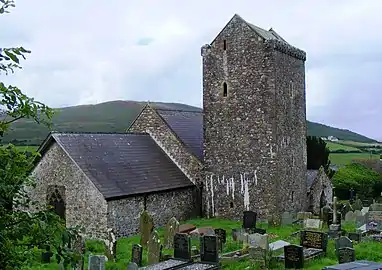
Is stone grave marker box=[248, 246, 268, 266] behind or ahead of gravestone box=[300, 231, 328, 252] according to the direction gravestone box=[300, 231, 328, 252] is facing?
ahead

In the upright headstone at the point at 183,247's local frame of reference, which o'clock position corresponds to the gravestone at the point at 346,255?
The gravestone is roughly at 8 o'clock from the upright headstone.

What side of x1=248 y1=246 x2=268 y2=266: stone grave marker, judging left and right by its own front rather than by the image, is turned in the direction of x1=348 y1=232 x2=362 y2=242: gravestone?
back

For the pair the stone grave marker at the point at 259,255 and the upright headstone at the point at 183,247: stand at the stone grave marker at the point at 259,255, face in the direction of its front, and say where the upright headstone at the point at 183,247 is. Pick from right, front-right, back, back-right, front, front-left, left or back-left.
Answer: front-right

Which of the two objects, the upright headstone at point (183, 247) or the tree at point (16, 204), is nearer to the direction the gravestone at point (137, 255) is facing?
the tree

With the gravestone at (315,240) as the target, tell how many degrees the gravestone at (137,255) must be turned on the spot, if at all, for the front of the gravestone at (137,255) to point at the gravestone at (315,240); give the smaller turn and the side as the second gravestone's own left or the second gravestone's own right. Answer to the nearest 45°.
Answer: approximately 135° to the second gravestone's own left

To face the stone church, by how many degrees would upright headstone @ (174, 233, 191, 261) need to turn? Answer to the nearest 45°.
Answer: approximately 135° to its right

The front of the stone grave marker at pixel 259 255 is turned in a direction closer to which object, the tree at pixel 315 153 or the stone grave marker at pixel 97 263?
the stone grave marker

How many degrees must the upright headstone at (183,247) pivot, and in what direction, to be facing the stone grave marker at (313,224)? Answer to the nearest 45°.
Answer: approximately 180°

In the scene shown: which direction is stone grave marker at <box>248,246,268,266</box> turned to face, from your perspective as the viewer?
facing the viewer and to the left of the viewer
